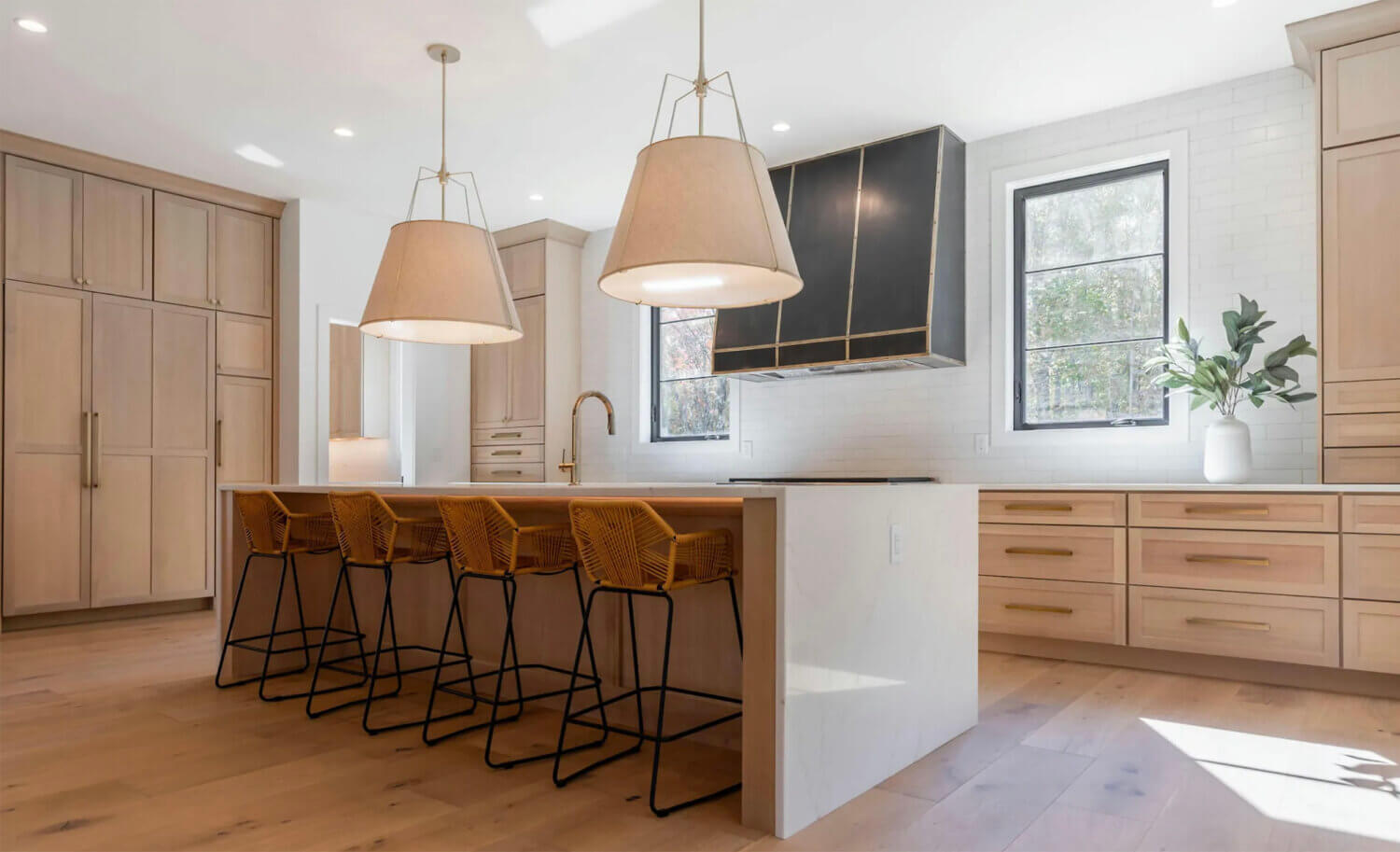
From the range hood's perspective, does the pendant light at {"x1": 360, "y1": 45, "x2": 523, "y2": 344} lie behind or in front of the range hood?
in front

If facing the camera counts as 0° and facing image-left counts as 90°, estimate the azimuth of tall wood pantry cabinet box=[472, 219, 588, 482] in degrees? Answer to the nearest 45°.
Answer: approximately 45°

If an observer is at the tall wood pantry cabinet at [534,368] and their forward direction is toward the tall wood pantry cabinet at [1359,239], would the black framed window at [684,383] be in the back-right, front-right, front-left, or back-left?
front-left

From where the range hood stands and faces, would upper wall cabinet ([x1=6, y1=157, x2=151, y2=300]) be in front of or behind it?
in front

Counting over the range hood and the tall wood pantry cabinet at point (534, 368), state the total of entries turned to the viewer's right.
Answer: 0

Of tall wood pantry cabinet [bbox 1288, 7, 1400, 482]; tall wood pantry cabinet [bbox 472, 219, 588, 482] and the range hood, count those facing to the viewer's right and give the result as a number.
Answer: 0

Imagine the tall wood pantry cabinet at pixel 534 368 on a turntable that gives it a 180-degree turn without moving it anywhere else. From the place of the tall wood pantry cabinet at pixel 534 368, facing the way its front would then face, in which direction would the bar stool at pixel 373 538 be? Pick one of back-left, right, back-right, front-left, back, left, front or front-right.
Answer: back-right

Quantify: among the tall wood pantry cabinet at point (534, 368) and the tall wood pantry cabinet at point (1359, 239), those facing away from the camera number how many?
0

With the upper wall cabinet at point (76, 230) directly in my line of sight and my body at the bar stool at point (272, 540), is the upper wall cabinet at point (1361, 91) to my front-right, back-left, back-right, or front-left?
back-right

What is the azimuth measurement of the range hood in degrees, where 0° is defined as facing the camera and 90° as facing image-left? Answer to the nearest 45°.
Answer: approximately 45°

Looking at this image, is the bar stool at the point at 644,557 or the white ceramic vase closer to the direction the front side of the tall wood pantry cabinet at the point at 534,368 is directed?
the bar stool
